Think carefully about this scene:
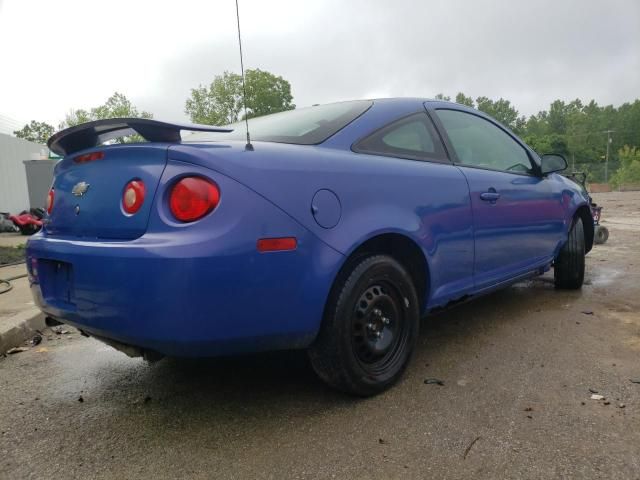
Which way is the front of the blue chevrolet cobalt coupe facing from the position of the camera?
facing away from the viewer and to the right of the viewer

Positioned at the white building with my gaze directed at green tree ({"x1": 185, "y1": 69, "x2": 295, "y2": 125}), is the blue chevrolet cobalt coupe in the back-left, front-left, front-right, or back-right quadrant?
back-right

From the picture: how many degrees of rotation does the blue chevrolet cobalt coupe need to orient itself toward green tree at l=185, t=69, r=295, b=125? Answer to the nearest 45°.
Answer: approximately 45° to its left

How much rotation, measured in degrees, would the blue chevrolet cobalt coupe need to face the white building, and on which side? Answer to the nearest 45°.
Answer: approximately 90° to its left
